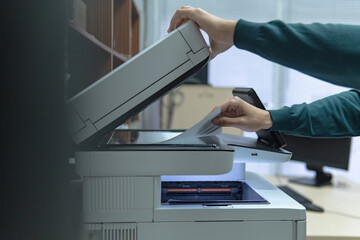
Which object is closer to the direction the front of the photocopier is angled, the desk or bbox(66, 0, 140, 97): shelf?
the desk

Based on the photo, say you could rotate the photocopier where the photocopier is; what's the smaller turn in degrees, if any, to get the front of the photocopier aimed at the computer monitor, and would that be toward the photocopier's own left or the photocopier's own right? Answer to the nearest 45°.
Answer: approximately 45° to the photocopier's own left

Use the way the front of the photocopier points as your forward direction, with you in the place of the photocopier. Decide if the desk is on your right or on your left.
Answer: on your left

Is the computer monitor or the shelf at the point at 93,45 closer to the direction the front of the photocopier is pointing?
the computer monitor

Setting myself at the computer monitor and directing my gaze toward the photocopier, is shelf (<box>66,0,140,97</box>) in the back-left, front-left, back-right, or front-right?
front-right

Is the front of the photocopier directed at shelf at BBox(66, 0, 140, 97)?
no

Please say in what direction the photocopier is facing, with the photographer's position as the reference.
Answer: facing to the right of the viewer
